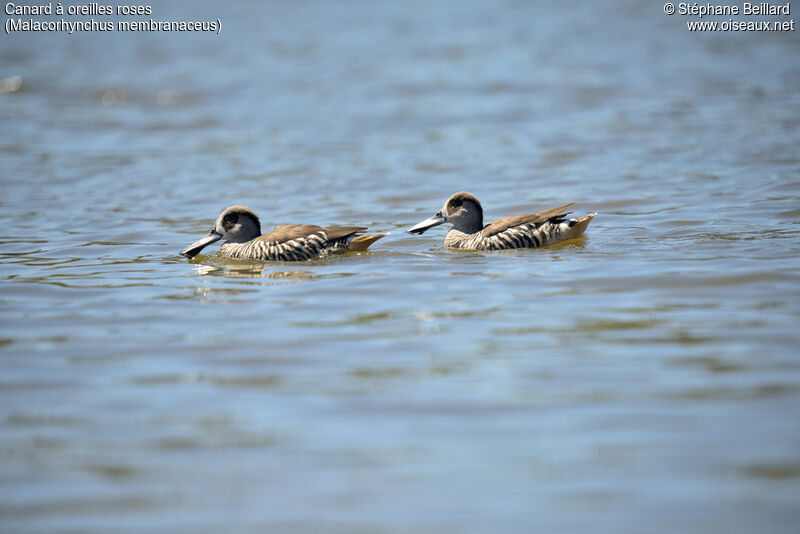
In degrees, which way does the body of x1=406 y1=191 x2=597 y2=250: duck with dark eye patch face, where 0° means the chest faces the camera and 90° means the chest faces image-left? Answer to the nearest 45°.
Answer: approximately 90°

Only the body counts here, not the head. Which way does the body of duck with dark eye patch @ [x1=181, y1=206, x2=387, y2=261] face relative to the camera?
to the viewer's left

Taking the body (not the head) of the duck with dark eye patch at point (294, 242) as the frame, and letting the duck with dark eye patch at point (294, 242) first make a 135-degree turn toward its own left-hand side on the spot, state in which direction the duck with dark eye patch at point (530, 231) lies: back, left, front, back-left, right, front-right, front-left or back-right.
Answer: front-left
